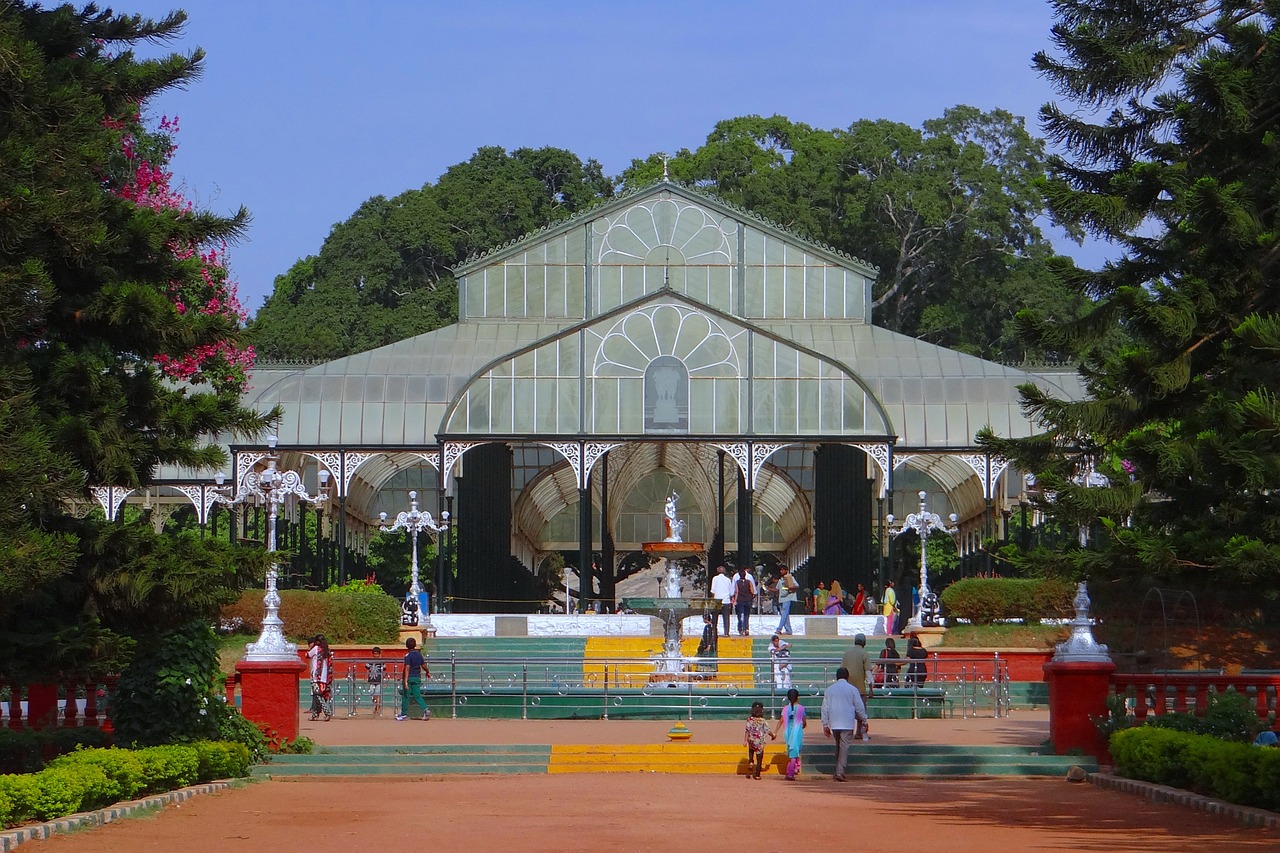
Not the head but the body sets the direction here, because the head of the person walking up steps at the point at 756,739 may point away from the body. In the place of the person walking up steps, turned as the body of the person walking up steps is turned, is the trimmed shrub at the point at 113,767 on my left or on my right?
on my left

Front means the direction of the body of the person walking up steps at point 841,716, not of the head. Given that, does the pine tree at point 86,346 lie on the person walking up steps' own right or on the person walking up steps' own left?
on the person walking up steps' own left

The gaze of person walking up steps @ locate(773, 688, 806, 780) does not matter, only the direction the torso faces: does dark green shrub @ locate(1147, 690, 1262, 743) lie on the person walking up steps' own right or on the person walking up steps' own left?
on the person walking up steps' own right

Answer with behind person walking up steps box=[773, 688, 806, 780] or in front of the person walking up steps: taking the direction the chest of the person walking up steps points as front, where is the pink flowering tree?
in front

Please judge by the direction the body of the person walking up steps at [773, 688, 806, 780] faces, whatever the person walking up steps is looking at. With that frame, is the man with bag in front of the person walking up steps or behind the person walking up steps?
in front

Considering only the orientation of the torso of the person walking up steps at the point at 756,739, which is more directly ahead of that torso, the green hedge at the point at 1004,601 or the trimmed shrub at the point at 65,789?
the green hedge

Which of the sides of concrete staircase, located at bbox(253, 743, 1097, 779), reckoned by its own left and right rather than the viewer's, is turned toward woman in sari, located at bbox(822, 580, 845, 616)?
back

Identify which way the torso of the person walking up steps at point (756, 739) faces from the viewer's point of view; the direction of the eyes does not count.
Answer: away from the camera

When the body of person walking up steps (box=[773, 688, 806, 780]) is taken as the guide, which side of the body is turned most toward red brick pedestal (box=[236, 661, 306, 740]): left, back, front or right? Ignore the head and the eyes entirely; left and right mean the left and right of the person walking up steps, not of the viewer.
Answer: left

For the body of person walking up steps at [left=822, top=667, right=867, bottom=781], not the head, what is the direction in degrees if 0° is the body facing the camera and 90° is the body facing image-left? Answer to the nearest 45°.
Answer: approximately 180°

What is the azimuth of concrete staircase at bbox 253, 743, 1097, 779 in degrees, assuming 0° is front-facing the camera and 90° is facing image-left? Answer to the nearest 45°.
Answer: approximately 0°

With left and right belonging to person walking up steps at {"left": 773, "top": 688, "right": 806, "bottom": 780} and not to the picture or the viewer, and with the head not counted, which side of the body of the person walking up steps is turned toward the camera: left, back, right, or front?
back
